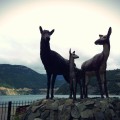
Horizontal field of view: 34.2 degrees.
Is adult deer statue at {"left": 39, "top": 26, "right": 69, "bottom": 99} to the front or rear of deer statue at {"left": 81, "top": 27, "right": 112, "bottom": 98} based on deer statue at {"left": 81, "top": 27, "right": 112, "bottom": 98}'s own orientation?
to the rear

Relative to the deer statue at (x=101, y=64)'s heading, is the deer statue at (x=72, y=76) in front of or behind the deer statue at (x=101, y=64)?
behind
